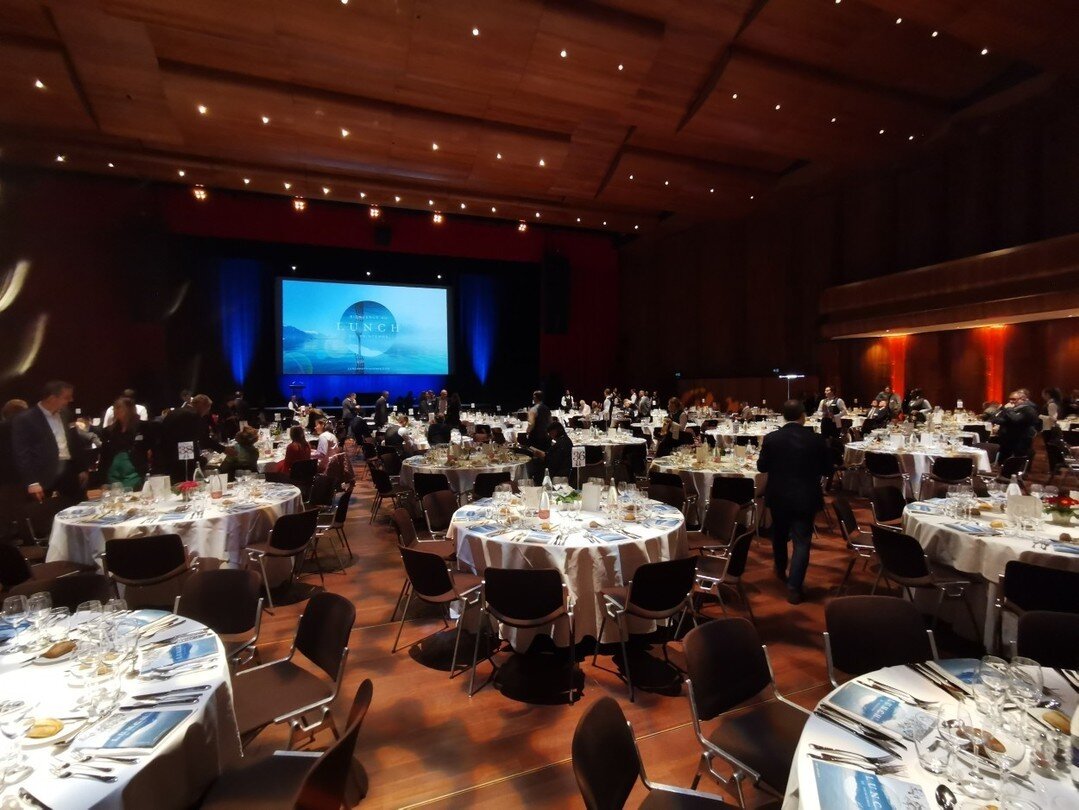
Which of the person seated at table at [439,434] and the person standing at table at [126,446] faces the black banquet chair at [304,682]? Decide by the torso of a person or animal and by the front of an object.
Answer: the person standing at table at [126,446]

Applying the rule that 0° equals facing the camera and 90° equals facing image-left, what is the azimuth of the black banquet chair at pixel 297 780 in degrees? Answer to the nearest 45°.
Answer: approximately 90°

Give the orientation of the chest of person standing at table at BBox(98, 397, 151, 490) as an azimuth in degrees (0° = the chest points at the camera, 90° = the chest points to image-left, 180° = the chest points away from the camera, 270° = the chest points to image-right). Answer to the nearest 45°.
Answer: approximately 0°

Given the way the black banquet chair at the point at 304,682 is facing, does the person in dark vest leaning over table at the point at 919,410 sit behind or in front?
behind

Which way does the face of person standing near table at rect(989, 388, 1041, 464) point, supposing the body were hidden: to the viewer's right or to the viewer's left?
to the viewer's left

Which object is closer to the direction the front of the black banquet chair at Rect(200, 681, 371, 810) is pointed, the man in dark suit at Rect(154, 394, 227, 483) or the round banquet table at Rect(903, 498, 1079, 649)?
the man in dark suit

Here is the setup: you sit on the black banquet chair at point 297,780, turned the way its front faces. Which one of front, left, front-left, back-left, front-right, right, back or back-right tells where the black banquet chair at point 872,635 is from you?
back

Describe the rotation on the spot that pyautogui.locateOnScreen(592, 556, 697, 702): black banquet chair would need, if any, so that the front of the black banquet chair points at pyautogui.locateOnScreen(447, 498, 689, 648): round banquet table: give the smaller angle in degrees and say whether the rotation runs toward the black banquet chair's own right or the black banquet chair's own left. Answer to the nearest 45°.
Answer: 0° — it already faces it

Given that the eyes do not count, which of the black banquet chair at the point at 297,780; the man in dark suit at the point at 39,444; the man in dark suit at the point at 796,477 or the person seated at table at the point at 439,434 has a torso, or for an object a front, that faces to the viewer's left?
the black banquet chair

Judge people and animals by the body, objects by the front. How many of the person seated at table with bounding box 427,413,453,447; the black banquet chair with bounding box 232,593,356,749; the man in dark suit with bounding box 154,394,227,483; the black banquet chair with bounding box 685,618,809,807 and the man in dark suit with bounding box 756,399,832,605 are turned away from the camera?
2

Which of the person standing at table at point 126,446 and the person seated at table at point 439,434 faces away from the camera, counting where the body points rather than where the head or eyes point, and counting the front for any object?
the person seated at table at point 439,434
